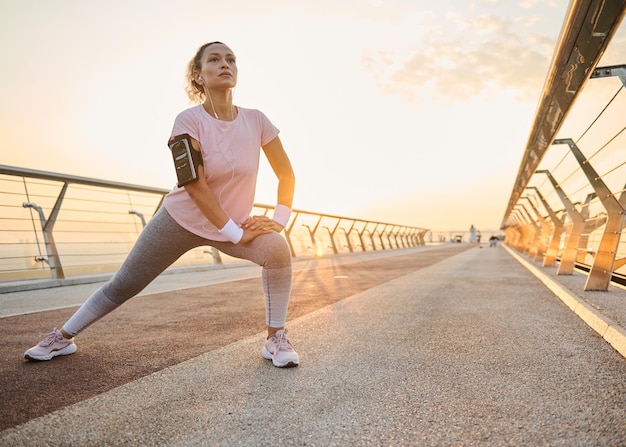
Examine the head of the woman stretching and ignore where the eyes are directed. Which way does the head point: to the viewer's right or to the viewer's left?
to the viewer's right

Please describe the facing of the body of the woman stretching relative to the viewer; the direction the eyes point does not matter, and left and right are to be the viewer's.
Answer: facing the viewer and to the right of the viewer
